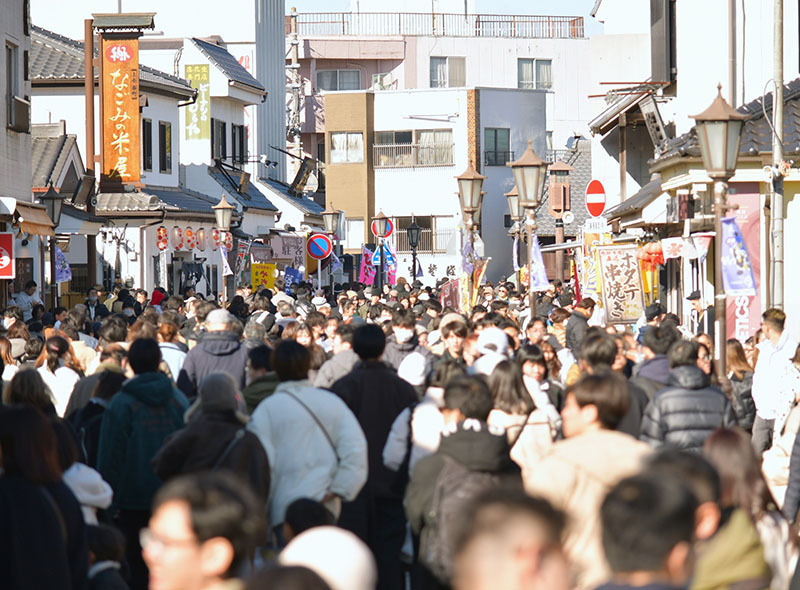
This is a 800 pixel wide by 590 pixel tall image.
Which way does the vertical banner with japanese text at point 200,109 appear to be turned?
toward the camera

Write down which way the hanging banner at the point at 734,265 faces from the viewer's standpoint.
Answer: facing the viewer

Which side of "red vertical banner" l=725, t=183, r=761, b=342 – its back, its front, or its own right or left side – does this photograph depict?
front

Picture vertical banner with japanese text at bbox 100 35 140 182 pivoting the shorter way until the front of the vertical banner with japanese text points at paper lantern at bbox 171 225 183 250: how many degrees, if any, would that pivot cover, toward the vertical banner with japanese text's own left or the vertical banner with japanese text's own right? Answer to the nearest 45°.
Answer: approximately 180°

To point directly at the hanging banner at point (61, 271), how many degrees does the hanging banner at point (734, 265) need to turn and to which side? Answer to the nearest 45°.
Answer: approximately 135° to its right

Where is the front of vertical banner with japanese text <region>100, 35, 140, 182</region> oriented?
toward the camera

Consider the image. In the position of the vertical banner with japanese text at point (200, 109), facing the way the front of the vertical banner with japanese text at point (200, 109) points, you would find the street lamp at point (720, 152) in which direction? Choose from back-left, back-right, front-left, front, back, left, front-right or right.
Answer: front

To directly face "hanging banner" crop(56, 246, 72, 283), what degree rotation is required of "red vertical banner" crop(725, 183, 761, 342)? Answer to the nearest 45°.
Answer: approximately 90° to its right

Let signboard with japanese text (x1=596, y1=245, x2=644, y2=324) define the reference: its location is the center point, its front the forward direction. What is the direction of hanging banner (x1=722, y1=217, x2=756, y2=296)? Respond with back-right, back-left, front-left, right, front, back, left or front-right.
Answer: front
